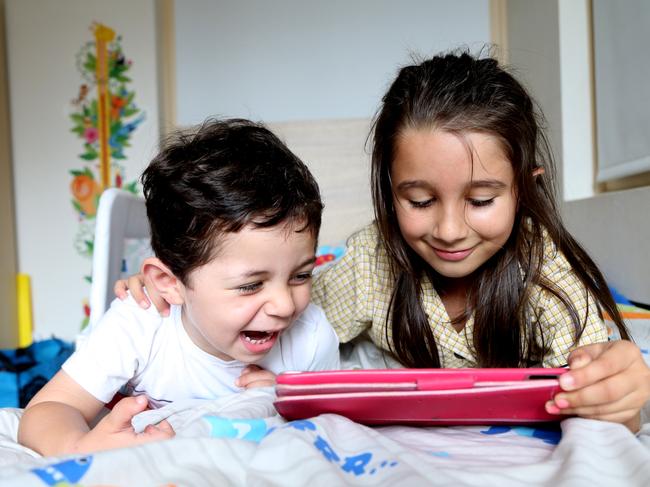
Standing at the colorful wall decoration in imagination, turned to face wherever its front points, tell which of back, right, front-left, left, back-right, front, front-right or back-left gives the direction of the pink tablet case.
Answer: front

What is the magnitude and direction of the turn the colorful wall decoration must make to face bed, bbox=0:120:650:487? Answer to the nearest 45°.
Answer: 0° — it already faces it

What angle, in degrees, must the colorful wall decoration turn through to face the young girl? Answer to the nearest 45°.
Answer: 0° — it already faces them

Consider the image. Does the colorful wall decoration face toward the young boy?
yes

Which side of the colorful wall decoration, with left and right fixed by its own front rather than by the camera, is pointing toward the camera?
front
